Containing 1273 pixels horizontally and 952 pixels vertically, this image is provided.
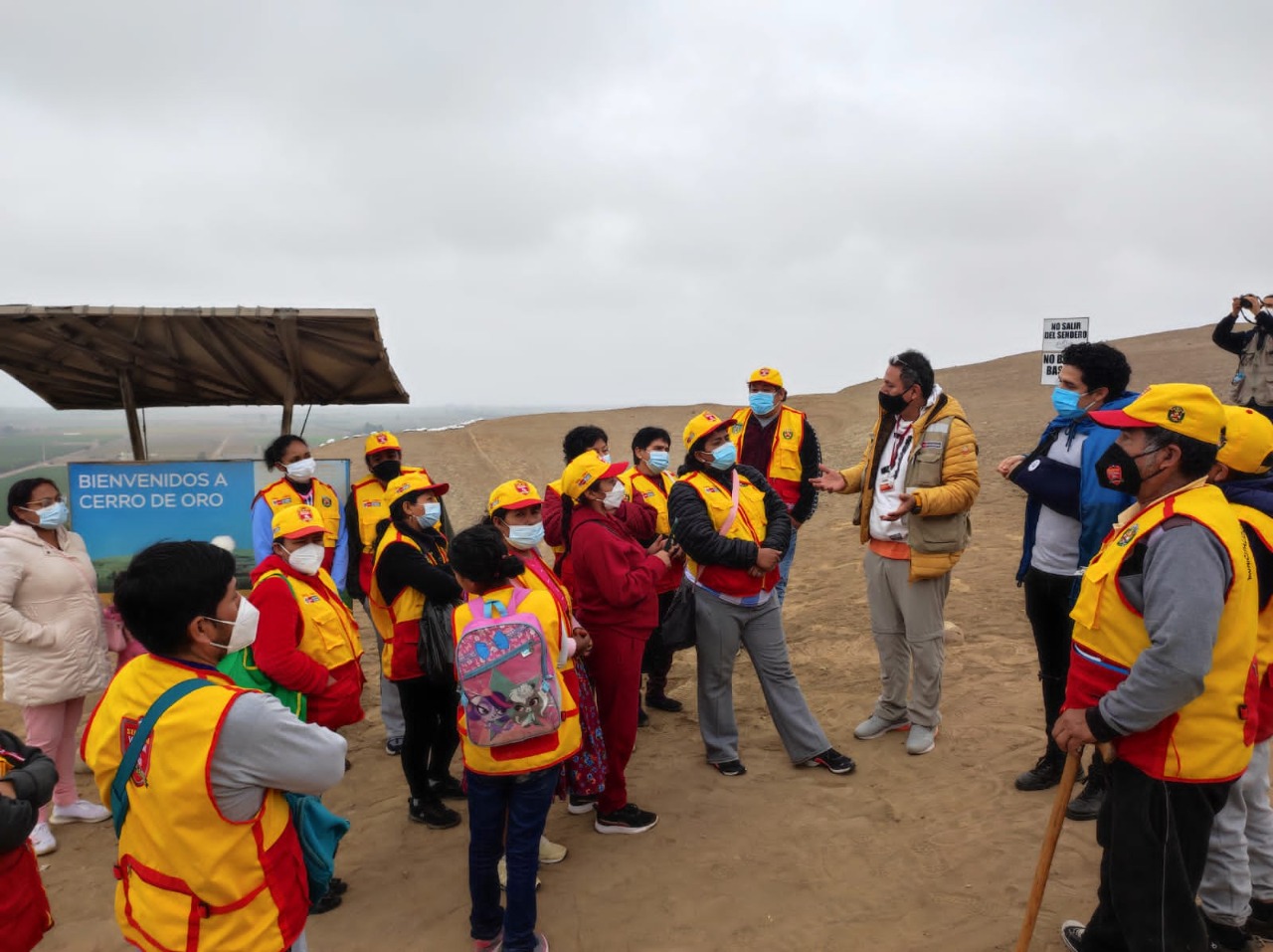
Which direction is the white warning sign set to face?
toward the camera

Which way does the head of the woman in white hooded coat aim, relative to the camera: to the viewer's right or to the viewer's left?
to the viewer's right

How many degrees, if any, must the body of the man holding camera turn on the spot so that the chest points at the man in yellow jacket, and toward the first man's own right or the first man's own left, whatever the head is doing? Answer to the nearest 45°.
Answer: approximately 45° to the first man's own left

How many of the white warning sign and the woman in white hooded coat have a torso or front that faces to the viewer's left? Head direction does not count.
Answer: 0

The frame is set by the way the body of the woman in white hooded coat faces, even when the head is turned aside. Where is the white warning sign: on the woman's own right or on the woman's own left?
on the woman's own left

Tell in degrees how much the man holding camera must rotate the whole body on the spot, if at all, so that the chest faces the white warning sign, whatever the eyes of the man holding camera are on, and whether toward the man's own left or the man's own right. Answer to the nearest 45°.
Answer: approximately 90° to the man's own right

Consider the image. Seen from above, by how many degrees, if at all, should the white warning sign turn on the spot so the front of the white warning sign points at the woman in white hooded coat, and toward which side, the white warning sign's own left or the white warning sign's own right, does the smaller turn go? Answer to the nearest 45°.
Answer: approximately 45° to the white warning sign's own right

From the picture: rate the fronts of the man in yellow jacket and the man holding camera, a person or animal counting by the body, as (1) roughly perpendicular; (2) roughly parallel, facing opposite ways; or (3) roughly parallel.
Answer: roughly parallel

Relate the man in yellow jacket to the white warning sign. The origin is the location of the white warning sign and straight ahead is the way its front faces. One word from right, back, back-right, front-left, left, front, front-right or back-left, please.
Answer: front

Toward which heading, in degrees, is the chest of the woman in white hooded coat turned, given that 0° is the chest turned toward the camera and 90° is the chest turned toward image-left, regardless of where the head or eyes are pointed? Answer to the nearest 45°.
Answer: approximately 315°

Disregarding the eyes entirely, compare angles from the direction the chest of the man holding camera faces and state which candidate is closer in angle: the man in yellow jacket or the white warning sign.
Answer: the man in yellow jacket

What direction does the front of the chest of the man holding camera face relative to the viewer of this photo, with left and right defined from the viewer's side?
facing the viewer and to the left of the viewer
